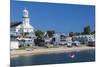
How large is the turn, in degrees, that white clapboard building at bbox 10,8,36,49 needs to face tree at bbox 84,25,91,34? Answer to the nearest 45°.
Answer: approximately 45° to its left

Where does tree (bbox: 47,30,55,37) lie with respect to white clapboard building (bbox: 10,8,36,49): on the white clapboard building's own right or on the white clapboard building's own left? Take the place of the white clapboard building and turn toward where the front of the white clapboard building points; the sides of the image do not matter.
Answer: on the white clapboard building's own left

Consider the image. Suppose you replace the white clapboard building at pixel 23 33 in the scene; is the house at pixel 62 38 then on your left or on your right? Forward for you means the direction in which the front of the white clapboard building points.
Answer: on your left

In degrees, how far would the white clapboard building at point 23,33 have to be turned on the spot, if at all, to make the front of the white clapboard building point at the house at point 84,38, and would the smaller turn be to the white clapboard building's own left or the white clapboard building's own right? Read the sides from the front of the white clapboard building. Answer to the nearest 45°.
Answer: approximately 45° to the white clapboard building's own left
